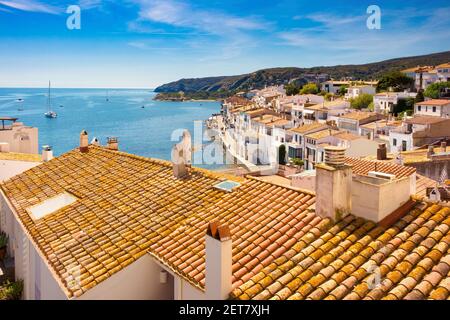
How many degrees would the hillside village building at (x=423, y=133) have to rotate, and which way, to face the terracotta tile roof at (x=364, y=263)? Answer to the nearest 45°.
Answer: approximately 45° to its left

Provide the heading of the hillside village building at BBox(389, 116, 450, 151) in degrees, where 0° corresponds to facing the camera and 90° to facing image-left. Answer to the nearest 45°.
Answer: approximately 45°
